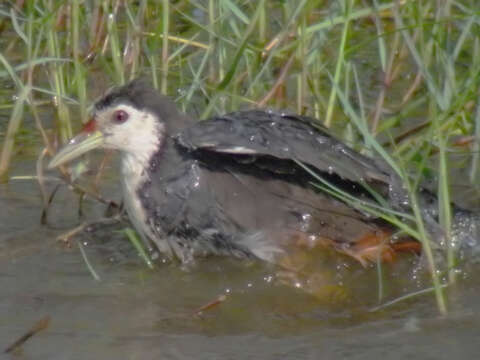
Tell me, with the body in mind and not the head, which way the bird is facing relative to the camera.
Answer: to the viewer's left
